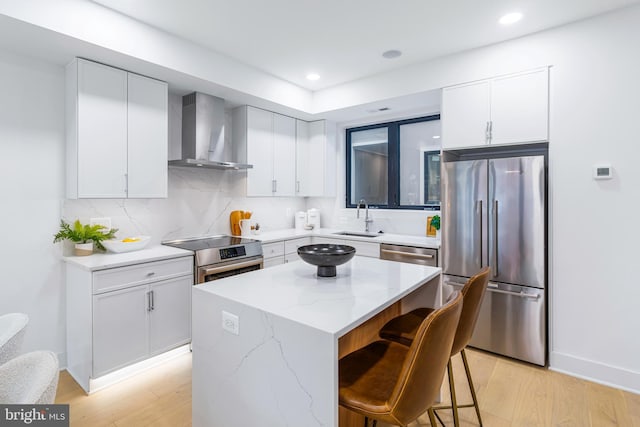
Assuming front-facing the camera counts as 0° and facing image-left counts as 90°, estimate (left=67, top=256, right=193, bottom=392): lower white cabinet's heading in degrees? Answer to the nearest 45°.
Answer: approximately 315°

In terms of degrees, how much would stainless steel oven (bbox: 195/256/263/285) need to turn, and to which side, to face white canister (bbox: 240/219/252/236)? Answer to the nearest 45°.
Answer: approximately 135° to its left

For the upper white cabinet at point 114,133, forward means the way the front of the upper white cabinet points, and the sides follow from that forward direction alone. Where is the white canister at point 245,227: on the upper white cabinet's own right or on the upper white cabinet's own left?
on the upper white cabinet's own left

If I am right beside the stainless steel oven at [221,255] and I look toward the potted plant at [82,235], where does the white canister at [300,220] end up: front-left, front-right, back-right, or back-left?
back-right
